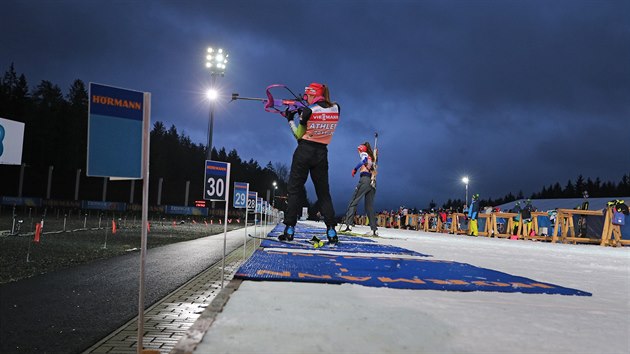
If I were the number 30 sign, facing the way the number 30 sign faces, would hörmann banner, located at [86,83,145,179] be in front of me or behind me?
in front

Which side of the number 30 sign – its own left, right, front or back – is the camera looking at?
front

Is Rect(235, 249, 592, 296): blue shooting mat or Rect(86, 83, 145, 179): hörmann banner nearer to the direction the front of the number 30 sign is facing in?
the hörmann banner

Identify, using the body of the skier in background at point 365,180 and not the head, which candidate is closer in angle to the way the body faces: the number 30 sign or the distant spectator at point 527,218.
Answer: the number 30 sign
